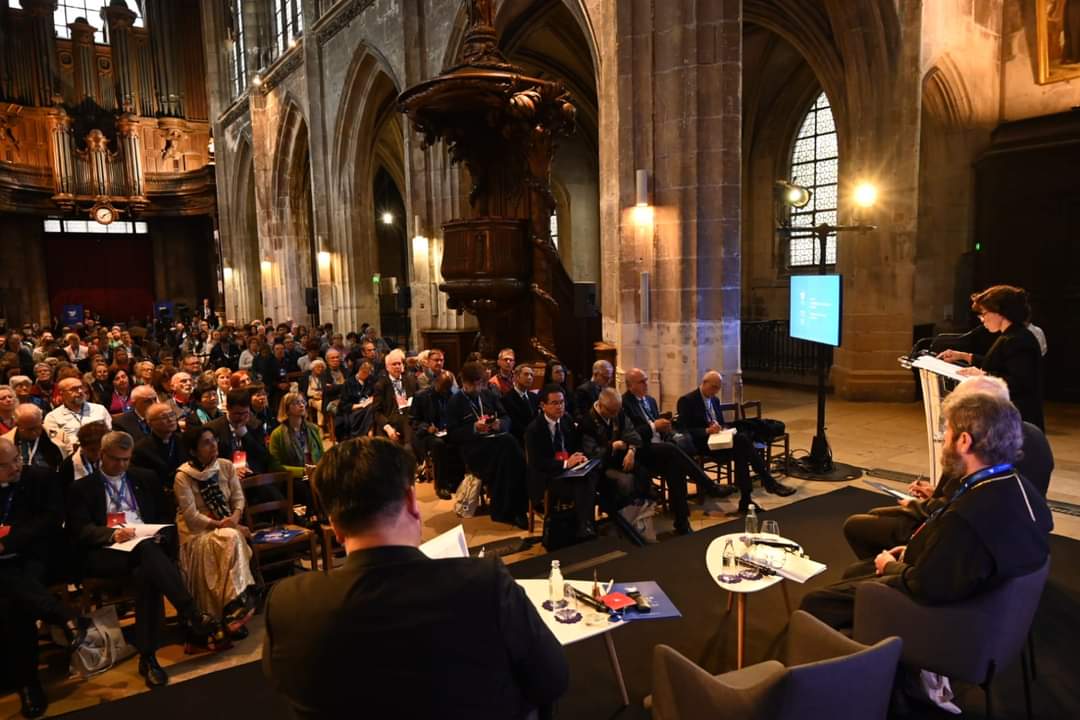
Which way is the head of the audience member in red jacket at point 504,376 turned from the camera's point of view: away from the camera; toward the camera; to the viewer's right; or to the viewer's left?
toward the camera

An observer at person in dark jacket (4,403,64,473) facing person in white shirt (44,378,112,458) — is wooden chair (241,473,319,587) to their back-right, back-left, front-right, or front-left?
back-right

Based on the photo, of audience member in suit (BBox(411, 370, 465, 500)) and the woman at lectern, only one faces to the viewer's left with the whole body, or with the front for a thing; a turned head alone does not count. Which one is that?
the woman at lectern

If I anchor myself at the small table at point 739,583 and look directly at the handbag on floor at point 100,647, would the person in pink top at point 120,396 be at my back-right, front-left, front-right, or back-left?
front-right

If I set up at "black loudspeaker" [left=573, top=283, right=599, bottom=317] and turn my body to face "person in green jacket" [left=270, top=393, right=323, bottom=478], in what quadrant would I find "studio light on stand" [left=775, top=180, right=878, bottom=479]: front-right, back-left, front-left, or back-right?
front-left

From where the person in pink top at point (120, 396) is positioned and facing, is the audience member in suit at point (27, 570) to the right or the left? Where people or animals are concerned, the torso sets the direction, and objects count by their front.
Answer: on their right

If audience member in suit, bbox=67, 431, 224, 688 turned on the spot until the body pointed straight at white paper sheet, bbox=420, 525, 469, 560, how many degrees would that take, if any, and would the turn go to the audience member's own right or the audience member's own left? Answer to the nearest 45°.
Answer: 0° — they already face it

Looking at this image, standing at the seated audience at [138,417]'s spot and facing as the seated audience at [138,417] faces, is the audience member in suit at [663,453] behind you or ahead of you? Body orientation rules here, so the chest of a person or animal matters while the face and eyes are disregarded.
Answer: ahead

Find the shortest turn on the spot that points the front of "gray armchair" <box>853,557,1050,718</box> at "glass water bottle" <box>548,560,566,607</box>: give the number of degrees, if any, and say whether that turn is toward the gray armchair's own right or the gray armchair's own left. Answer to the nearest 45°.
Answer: approximately 45° to the gray armchair's own left

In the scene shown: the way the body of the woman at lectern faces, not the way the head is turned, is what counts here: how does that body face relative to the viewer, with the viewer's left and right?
facing to the left of the viewer

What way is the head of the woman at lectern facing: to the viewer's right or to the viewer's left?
to the viewer's left

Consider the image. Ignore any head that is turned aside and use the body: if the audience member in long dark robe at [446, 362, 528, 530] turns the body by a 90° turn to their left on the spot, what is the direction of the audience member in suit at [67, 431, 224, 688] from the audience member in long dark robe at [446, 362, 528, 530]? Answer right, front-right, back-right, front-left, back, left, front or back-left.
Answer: back

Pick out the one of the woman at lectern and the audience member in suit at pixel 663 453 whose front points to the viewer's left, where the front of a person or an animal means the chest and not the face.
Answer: the woman at lectern

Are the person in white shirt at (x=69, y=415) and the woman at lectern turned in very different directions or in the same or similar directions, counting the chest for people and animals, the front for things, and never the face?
very different directions

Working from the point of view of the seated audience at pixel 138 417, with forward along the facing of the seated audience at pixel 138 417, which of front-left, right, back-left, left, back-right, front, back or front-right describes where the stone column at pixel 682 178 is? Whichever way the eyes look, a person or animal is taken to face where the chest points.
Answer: front-left

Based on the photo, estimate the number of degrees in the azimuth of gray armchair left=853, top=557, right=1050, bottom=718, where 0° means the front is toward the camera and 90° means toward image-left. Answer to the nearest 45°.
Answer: approximately 135°

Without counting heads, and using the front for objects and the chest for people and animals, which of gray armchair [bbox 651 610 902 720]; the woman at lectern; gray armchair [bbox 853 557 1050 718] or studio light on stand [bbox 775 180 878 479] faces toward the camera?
the studio light on stand

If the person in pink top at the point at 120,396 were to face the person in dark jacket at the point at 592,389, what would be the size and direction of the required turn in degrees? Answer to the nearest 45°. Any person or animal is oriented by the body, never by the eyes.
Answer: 0° — they already face them

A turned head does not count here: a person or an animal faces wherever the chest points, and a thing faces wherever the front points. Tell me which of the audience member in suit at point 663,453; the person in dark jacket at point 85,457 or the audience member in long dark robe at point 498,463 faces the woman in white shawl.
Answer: the person in dark jacket

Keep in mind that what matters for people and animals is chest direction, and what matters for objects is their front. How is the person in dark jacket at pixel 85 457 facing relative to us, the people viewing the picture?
facing the viewer and to the right of the viewer

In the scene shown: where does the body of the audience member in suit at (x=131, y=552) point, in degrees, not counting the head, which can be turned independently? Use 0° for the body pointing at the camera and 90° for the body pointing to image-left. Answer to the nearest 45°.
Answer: approximately 315°
